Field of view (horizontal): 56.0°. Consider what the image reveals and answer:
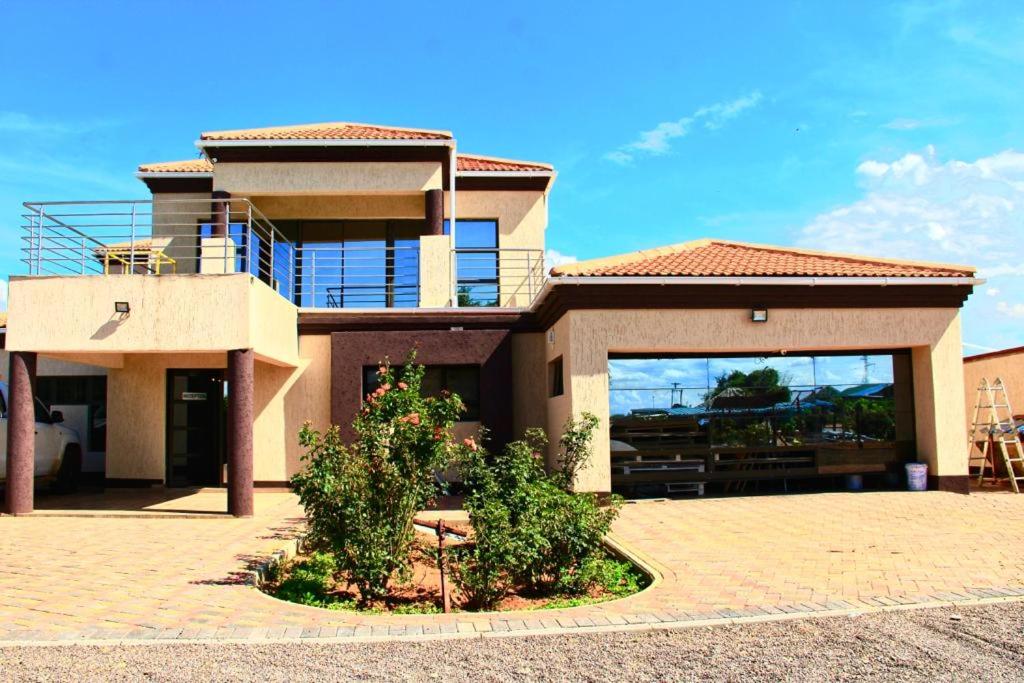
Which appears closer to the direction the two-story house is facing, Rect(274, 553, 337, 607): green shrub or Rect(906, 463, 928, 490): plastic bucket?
the green shrub

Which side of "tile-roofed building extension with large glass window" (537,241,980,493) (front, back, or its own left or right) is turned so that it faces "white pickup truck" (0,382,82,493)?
right

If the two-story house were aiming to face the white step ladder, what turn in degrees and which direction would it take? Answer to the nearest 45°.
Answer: approximately 90° to its left

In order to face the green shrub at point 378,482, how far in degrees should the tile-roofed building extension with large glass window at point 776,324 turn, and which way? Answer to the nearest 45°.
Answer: approximately 45° to its right

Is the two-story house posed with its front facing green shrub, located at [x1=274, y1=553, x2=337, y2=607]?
yes

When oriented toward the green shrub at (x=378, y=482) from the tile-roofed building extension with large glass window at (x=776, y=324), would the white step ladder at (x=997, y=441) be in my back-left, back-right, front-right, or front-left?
back-left

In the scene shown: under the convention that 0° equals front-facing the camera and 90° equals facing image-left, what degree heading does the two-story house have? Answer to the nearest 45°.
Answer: approximately 0°

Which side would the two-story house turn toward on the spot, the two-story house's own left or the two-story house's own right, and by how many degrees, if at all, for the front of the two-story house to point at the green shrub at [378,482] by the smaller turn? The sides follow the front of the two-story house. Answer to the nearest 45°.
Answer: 0° — it already faces it
